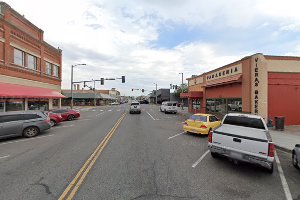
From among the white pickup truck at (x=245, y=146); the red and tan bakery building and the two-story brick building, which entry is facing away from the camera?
the white pickup truck

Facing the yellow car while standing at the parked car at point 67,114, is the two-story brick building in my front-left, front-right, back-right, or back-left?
back-right

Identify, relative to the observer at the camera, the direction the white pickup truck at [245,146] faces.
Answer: facing away from the viewer

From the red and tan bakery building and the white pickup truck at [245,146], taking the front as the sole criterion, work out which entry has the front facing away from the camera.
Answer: the white pickup truck

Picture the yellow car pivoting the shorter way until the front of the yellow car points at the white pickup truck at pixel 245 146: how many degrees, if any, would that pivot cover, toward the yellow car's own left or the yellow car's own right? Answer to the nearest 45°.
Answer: approximately 135° to the yellow car's own right

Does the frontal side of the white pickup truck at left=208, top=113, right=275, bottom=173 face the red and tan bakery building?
yes

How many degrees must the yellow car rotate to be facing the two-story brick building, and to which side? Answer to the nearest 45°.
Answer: approximately 135° to its left

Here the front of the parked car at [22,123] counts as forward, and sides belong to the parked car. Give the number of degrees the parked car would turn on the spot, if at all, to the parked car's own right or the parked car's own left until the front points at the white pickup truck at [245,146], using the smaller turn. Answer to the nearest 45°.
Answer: approximately 135° to the parked car's own left
